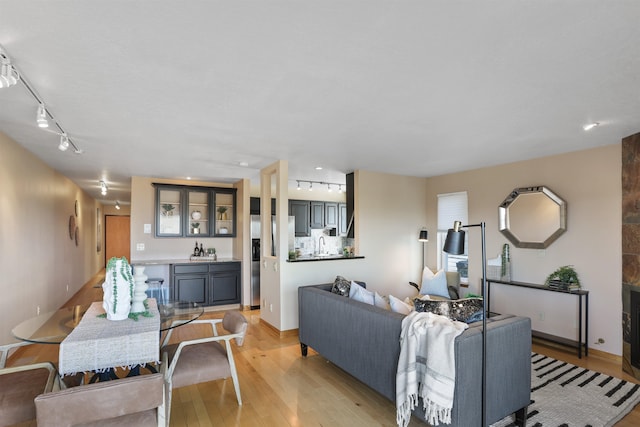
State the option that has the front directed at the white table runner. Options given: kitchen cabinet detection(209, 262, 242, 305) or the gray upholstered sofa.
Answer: the kitchen cabinet

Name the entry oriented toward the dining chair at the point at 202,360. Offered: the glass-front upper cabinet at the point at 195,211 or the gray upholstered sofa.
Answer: the glass-front upper cabinet

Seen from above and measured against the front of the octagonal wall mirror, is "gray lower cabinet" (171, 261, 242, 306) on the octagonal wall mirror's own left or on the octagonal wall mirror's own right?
on the octagonal wall mirror's own right

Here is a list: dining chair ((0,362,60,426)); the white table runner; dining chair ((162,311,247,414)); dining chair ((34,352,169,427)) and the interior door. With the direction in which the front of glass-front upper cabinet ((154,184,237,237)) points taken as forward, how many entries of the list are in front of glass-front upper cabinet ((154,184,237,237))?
4

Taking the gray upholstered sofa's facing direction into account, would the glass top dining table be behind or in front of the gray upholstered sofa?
behind

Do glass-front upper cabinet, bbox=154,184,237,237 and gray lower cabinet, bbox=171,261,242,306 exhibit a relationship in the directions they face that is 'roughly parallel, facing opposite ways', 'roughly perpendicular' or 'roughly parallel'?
roughly parallel

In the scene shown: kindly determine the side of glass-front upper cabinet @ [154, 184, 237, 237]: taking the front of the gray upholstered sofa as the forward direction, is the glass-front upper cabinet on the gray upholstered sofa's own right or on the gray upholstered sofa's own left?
on the gray upholstered sofa's own left

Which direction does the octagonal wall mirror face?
toward the camera

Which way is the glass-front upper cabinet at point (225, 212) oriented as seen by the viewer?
toward the camera

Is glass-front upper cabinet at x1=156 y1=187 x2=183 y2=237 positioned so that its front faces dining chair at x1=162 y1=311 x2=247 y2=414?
yes

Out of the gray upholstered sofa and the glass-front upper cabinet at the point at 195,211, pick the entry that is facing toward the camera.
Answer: the glass-front upper cabinet

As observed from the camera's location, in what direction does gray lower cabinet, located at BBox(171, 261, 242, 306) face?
facing the viewer

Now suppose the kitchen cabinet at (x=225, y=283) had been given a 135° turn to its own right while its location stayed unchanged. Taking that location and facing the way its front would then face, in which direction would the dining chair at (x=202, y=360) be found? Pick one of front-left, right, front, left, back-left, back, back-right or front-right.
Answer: back-left

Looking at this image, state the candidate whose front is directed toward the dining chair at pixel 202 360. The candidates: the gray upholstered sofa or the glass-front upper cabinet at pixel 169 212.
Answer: the glass-front upper cabinet

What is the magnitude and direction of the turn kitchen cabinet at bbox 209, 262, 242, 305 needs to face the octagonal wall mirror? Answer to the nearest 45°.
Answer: approximately 45° to its left

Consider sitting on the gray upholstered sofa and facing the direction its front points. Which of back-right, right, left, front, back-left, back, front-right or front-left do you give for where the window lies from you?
front-left

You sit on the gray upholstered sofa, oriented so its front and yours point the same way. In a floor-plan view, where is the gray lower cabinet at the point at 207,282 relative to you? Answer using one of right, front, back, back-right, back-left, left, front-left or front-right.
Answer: left

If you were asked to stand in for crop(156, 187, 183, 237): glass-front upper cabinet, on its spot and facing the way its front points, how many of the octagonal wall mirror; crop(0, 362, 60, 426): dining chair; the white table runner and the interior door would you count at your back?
1

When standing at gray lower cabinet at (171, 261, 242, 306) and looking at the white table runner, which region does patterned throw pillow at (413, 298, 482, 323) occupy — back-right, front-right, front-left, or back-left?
front-left

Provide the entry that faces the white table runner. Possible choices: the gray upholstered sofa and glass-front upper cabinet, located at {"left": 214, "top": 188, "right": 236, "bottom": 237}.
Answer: the glass-front upper cabinet
